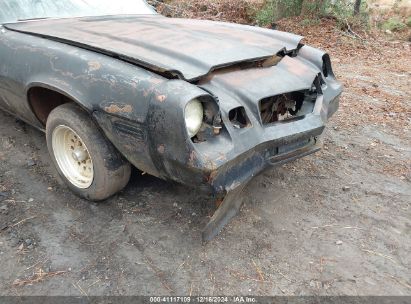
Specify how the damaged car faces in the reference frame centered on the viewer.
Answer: facing the viewer and to the right of the viewer

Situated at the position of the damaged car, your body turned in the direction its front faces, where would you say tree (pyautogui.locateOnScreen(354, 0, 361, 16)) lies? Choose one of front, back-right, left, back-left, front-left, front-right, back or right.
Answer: left

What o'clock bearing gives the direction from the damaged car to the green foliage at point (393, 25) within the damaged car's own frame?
The green foliage is roughly at 9 o'clock from the damaged car.
